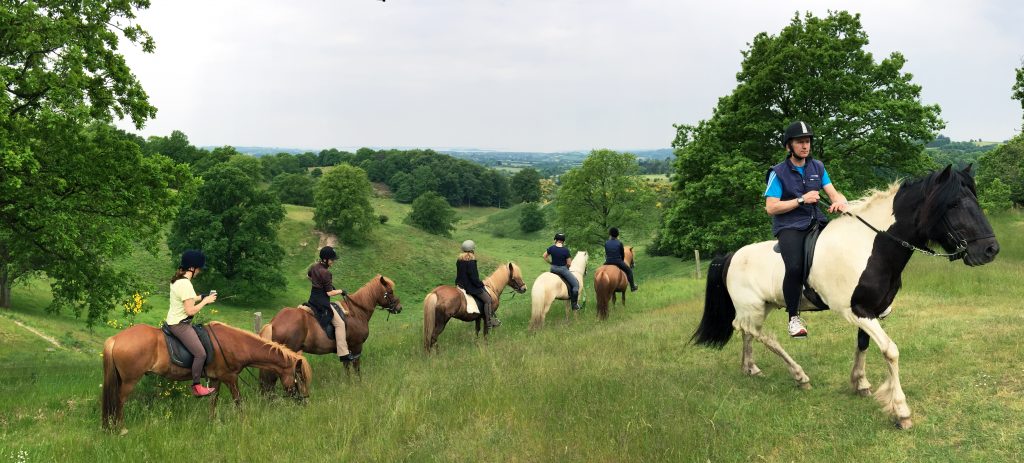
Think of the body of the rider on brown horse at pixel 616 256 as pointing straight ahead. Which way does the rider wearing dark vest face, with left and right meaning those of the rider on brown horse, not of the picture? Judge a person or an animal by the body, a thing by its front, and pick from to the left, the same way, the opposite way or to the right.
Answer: to the right

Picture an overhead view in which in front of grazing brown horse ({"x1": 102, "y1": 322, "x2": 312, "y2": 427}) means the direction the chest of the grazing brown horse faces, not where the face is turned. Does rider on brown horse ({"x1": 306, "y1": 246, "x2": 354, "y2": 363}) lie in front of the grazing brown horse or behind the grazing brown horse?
in front

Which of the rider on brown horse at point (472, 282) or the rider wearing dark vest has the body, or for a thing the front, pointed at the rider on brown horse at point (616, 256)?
the rider on brown horse at point (472, 282)

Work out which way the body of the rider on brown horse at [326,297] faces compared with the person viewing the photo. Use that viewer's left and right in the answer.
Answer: facing to the right of the viewer

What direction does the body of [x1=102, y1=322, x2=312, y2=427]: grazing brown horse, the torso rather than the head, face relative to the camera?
to the viewer's right

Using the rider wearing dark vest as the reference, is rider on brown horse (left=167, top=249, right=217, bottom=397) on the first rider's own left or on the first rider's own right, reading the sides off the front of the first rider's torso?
on the first rider's own right

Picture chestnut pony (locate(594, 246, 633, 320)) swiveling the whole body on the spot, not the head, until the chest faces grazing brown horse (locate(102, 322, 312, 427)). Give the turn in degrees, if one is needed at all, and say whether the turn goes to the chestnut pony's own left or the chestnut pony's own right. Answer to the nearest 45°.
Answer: approximately 180°

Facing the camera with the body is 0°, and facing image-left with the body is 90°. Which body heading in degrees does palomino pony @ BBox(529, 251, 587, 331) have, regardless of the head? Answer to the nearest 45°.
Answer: approximately 225°

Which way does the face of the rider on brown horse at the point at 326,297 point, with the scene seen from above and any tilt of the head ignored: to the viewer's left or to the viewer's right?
to the viewer's right

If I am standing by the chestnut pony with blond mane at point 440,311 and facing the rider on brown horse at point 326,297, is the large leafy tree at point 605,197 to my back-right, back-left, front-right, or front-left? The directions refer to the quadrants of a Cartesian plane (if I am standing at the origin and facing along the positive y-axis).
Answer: back-right

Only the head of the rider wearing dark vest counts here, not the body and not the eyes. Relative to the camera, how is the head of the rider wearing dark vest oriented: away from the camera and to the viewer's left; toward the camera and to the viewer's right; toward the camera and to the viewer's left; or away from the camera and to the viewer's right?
toward the camera and to the viewer's right
